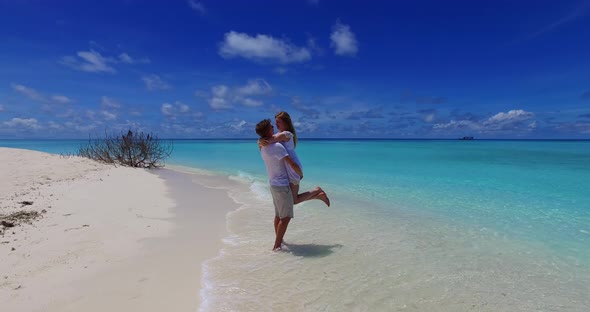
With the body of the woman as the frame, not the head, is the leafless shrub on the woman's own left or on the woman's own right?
on the woman's own right

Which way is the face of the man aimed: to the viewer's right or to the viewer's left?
to the viewer's right

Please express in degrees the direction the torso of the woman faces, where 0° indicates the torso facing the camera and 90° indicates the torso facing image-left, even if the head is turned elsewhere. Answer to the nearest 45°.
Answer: approximately 90°
